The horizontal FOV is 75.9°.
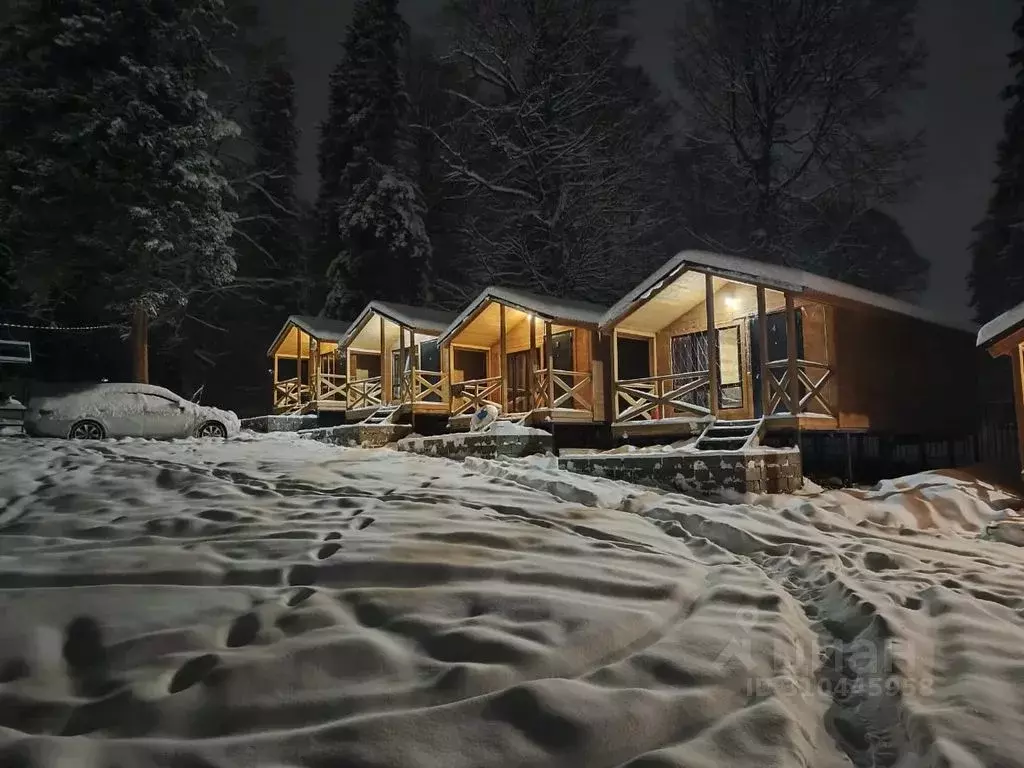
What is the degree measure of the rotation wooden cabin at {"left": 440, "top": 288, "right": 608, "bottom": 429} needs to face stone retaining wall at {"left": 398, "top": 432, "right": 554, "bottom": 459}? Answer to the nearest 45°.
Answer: approximately 45° to its left

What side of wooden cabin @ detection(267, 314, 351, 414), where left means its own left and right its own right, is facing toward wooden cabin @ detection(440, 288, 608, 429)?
left

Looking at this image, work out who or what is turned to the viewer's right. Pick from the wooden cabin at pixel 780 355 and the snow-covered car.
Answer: the snow-covered car

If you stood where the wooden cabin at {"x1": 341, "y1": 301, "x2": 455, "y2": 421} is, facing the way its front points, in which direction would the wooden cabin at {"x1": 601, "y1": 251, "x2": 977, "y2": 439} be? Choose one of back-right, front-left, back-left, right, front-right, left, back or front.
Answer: left

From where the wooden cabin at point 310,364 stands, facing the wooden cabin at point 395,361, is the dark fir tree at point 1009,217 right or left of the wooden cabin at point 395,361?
left

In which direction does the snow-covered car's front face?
to the viewer's right

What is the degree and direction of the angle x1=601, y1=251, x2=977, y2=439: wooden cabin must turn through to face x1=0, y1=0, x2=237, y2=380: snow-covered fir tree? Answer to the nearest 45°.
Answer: approximately 45° to its right

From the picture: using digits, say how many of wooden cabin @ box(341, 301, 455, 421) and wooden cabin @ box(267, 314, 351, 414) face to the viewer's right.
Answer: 0

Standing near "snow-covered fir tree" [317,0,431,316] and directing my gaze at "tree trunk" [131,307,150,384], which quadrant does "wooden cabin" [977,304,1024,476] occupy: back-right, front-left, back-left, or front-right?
front-left

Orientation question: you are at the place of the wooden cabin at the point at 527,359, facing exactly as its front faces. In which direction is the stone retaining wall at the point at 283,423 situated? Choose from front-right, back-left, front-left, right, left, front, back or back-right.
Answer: right

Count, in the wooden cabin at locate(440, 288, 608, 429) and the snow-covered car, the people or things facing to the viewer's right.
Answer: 1

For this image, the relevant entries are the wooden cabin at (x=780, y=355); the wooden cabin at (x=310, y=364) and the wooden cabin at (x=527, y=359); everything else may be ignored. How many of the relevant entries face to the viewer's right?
0

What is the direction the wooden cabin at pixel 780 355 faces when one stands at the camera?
facing the viewer and to the left of the viewer
